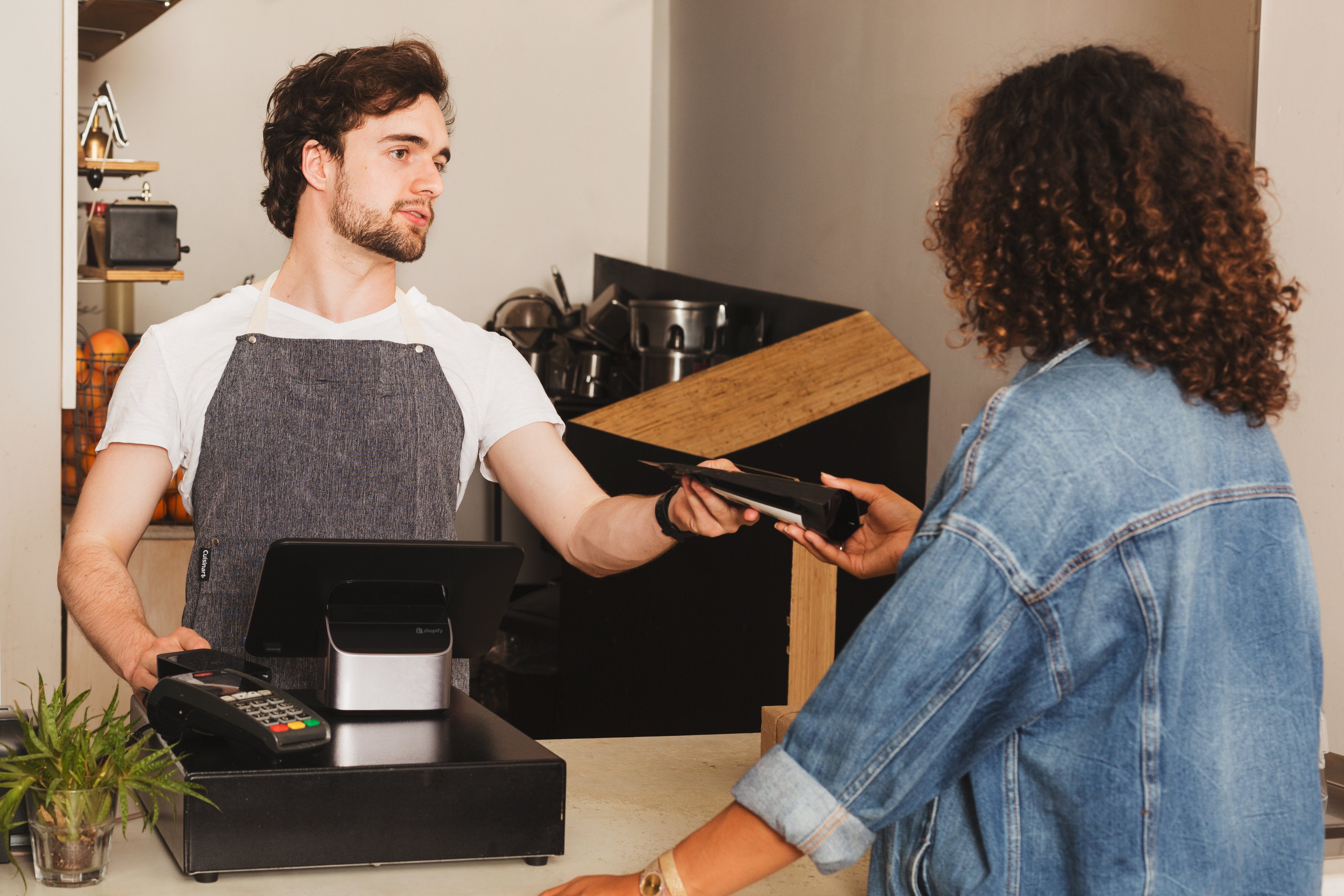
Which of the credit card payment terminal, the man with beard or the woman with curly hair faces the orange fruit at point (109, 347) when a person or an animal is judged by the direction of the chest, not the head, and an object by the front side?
the woman with curly hair

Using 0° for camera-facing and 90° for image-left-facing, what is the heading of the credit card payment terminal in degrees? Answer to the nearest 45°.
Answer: approximately 315°

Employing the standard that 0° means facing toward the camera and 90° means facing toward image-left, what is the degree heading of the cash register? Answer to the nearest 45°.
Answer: approximately 180°

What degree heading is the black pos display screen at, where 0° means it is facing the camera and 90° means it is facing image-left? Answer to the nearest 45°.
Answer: approximately 180°

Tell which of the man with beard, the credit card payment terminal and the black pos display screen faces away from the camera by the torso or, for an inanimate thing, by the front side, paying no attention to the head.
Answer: the black pos display screen

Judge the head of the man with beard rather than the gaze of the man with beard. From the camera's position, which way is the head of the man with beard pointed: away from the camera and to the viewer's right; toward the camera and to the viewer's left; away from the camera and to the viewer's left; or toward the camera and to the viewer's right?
toward the camera and to the viewer's right

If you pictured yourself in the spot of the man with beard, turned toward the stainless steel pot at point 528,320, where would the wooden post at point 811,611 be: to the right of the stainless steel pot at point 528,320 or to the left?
right

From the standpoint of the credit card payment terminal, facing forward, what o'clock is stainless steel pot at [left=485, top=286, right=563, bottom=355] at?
The stainless steel pot is roughly at 8 o'clock from the credit card payment terminal.

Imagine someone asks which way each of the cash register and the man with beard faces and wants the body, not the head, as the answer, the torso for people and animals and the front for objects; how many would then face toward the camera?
1

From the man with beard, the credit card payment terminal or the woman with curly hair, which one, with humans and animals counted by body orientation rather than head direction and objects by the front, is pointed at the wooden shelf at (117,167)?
the woman with curly hair

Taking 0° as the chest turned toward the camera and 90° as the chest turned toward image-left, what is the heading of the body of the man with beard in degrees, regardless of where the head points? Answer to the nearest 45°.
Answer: approximately 0°

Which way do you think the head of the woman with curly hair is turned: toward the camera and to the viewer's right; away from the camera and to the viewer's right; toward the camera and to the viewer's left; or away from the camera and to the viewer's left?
away from the camera and to the viewer's left

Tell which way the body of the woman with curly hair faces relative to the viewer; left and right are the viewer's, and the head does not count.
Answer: facing away from the viewer and to the left of the viewer
